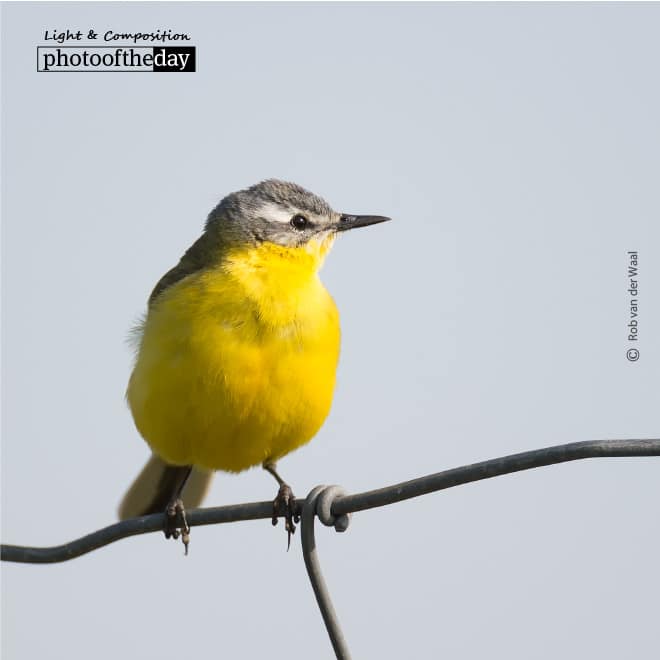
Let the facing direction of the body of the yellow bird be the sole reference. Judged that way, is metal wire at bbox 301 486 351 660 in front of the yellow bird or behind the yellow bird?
in front

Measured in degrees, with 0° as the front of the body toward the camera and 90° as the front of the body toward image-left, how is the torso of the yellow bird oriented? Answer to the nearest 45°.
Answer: approximately 315°
